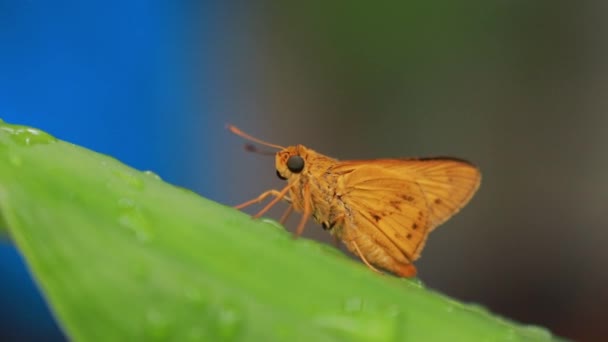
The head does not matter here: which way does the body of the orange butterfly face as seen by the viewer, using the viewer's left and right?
facing to the left of the viewer

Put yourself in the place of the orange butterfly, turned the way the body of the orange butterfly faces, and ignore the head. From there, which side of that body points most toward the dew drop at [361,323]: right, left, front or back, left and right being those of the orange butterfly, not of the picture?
left

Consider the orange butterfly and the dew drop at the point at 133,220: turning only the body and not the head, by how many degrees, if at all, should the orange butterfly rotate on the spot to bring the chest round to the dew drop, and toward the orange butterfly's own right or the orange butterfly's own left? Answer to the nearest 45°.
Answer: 0° — it already faces it

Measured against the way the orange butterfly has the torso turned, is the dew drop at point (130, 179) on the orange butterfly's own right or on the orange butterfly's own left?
on the orange butterfly's own left
